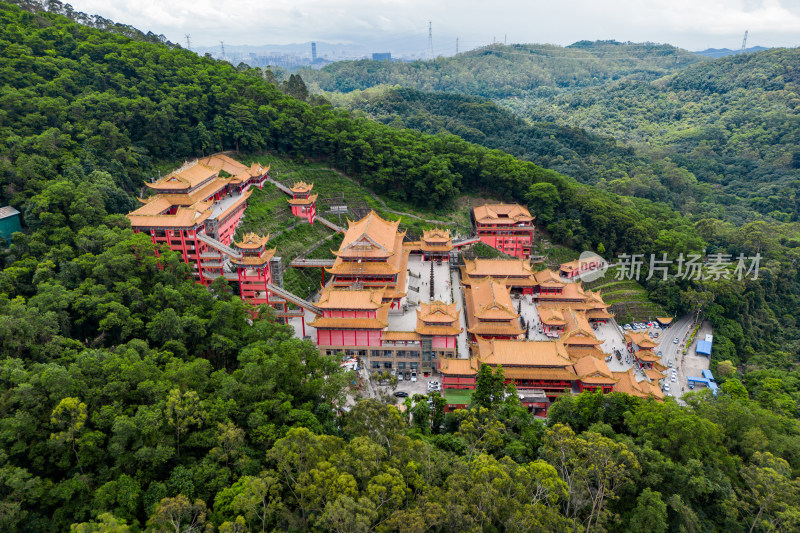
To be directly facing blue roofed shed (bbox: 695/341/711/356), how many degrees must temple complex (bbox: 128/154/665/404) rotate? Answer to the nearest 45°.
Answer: approximately 45° to its left

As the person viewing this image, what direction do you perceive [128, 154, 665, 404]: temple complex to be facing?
facing the viewer and to the right of the viewer

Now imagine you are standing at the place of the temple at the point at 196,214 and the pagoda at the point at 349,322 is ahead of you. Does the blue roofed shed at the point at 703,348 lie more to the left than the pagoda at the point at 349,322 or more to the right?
left

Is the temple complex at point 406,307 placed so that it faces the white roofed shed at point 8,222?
no
